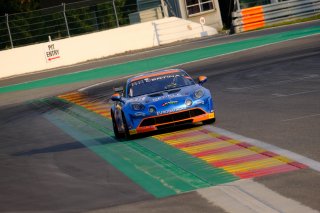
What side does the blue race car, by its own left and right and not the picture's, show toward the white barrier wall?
back

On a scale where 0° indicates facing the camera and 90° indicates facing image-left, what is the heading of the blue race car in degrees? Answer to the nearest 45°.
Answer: approximately 0°

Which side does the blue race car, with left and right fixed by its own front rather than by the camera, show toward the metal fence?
back

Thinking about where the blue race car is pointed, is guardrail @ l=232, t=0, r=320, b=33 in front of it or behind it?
behind
